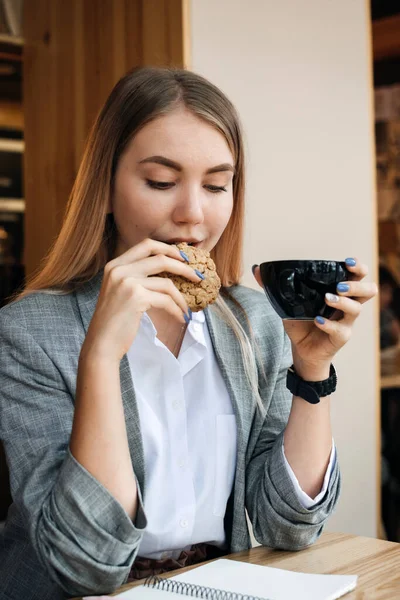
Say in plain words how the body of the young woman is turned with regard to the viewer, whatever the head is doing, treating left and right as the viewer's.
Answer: facing the viewer and to the right of the viewer
